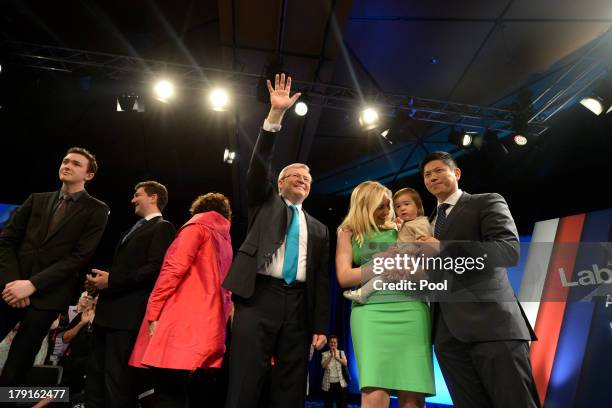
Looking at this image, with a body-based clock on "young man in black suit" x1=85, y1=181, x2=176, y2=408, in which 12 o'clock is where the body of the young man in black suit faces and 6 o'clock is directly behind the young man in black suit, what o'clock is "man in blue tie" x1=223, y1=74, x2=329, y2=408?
The man in blue tie is roughly at 8 o'clock from the young man in black suit.

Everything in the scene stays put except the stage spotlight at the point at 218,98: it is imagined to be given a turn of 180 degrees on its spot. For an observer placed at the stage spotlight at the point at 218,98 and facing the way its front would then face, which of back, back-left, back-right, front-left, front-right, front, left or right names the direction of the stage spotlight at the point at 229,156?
front

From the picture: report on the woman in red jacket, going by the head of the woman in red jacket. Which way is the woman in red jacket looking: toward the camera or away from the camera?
away from the camera

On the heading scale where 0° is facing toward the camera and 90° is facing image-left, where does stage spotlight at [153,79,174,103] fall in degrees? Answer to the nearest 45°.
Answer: approximately 0°

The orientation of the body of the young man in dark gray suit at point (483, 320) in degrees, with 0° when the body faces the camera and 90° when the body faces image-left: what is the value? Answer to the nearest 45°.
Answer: approximately 45°
